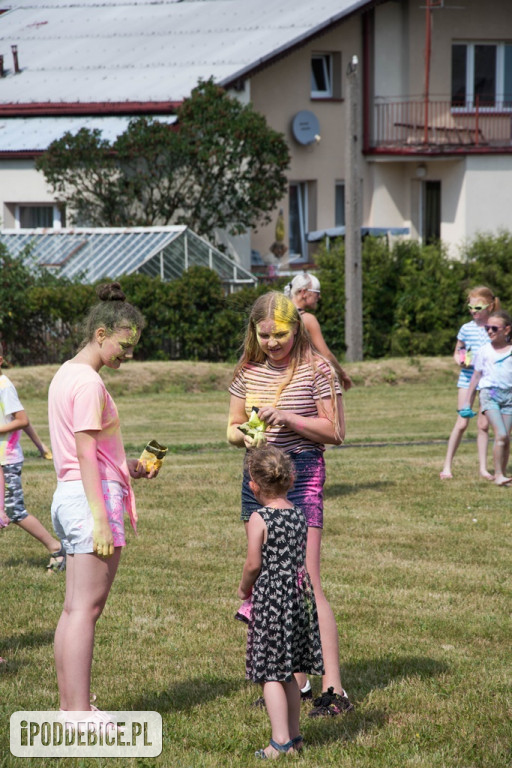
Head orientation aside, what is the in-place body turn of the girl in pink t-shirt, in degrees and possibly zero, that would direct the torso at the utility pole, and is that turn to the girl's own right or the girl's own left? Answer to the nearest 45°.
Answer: approximately 90° to the girl's own left

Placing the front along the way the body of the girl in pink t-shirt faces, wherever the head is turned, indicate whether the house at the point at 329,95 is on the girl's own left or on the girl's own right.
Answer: on the girl's own left

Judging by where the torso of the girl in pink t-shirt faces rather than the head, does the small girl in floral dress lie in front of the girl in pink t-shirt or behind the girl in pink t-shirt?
in front

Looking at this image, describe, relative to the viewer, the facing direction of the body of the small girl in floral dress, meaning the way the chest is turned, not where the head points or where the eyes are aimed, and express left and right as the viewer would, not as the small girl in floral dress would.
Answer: facing away from the viewer and to the left of the viewer

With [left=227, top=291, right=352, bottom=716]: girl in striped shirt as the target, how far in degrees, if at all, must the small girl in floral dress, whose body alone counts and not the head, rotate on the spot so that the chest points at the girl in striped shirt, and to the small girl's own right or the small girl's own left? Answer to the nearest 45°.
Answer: approximately 45° to the small girl's own right

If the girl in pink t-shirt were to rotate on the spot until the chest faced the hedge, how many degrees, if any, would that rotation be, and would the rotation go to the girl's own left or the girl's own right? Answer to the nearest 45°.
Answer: approximately 90° to the girl's own left

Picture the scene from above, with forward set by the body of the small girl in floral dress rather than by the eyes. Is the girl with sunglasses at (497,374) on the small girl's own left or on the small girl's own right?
on the small girl's own right

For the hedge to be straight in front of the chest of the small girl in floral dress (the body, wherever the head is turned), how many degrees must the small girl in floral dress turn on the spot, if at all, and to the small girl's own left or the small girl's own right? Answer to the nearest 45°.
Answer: approximately 45° to the small girl's own right

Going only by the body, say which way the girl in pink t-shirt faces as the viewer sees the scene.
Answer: to the viewer's right

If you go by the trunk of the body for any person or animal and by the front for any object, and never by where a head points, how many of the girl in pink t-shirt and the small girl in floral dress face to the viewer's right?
1

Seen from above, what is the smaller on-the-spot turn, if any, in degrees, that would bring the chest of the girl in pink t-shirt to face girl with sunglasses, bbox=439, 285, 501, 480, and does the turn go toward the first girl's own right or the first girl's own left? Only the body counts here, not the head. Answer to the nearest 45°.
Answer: approximately 45° to the first girl's own left
